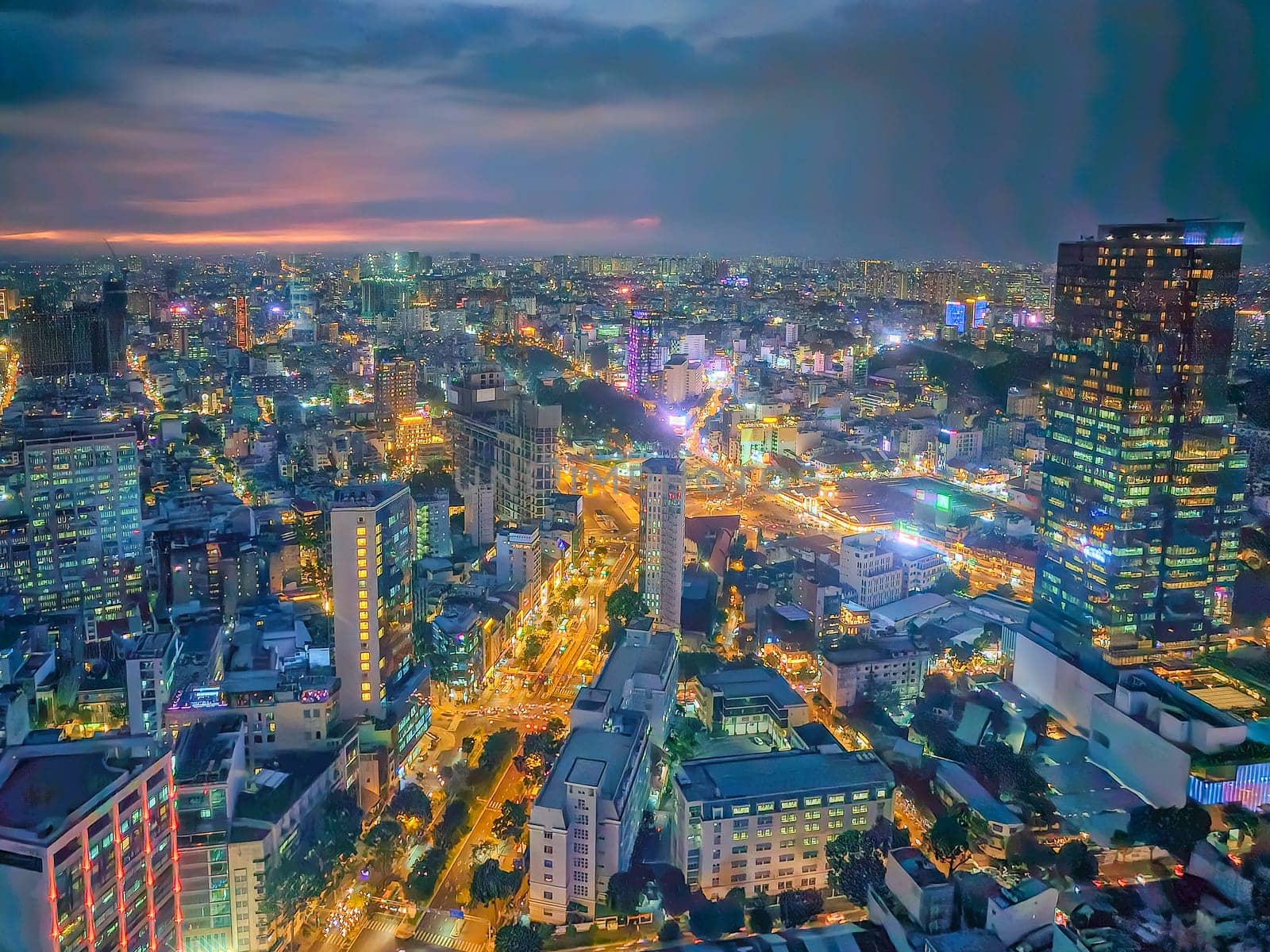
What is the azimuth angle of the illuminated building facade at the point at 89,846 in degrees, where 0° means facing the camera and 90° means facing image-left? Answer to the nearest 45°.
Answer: approximately 315°

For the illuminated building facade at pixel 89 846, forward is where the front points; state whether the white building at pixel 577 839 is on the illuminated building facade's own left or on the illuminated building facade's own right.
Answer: on the illuminated building facade's own left

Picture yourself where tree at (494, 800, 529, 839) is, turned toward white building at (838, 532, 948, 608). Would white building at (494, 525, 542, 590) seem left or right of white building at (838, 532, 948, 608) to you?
left

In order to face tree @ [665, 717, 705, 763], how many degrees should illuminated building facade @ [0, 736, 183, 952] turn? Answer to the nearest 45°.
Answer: approximately 90° to its left

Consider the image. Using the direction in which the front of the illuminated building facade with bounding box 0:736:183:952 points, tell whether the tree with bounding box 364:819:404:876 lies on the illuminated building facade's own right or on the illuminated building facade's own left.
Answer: on the illuminated building facade's own left

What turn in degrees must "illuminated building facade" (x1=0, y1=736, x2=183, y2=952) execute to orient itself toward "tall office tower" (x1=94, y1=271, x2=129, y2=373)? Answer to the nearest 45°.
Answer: approximately 135° to its left

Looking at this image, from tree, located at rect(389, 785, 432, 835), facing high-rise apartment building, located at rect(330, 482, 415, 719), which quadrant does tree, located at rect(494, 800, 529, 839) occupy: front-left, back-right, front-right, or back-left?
back-right

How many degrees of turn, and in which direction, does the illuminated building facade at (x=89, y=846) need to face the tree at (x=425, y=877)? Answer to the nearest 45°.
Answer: approximately 90° to its left
